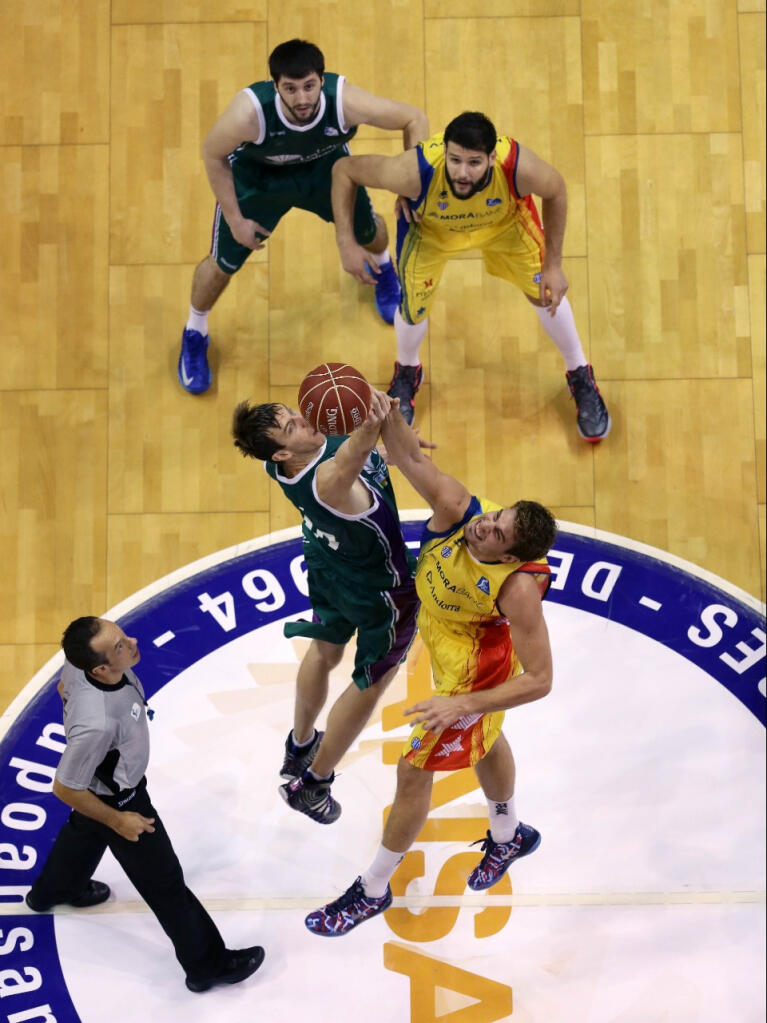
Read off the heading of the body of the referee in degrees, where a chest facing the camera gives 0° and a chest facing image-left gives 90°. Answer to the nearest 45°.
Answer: approximately 270°

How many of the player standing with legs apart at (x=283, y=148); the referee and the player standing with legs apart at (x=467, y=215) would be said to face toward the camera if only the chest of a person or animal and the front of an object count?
2

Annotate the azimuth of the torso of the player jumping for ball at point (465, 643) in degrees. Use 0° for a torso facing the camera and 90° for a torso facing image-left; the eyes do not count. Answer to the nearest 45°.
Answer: approximately 45°

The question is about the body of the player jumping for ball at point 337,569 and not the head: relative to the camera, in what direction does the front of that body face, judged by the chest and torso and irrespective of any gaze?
to the viewer's right

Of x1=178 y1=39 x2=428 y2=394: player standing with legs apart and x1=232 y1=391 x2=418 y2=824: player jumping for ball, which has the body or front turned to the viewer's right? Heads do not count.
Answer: the player jumping for ball

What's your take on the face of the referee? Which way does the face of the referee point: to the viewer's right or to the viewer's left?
to the viewer's right

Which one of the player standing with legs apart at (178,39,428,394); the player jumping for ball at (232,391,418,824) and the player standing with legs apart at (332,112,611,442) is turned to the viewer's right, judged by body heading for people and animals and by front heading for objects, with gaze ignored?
the player jumping for ball

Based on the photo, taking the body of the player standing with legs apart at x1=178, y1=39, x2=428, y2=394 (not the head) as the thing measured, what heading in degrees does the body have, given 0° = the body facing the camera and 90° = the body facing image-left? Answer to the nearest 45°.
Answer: approximately 0°
